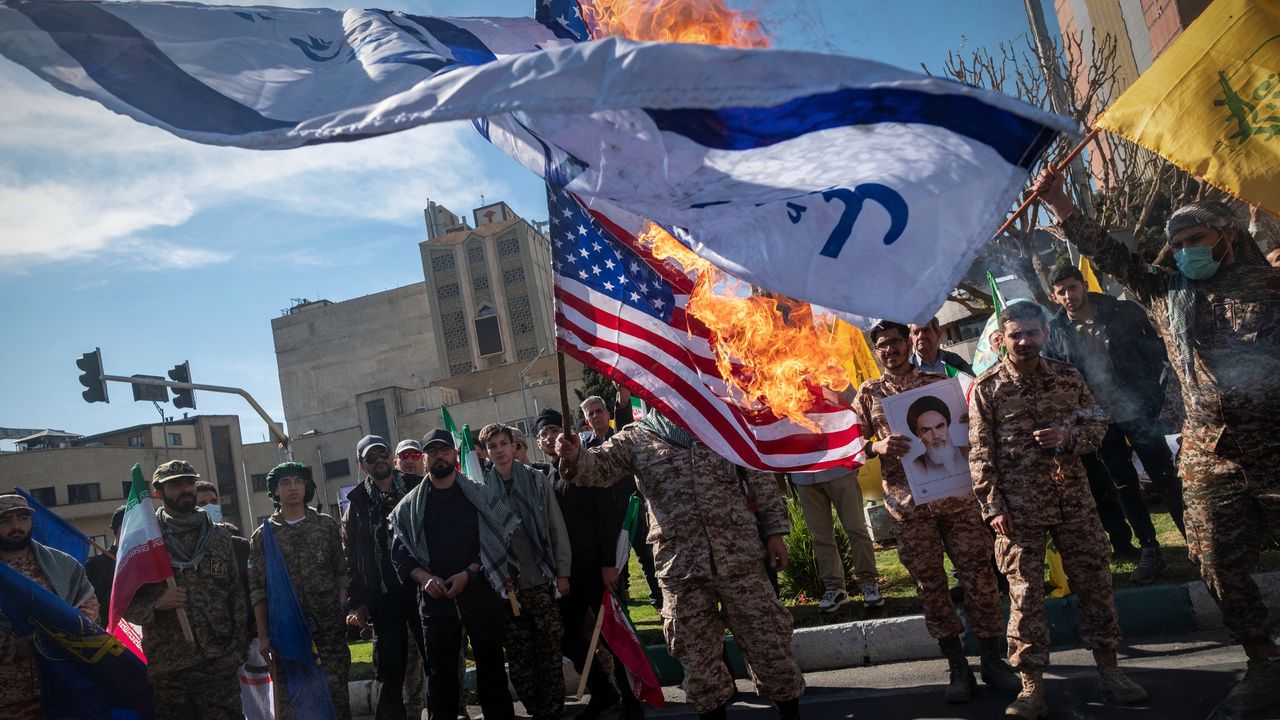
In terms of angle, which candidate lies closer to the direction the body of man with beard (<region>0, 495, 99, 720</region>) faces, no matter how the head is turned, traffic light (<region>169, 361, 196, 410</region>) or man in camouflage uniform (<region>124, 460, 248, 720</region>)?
the man in camouflage uniform

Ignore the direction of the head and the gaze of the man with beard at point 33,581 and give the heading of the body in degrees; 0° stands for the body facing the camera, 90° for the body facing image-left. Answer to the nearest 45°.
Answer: approximately 0°

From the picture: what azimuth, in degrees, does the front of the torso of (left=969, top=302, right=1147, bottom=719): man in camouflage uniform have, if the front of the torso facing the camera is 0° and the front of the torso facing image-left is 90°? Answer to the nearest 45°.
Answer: approximately 0°

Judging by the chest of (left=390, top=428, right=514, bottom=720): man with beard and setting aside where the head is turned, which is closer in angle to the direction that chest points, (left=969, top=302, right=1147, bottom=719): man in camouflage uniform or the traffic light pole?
the man in camouflage uniform

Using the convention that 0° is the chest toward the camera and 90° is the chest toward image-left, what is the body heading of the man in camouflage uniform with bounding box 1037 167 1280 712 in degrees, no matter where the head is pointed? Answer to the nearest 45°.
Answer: approximately 45°
